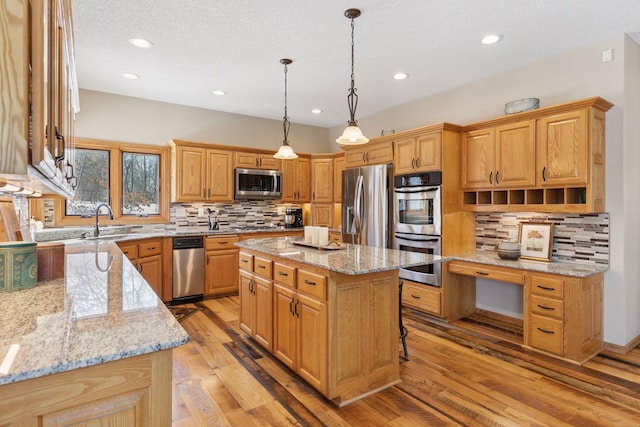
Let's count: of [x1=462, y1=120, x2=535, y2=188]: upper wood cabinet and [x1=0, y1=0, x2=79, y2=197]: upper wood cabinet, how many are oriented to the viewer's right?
1

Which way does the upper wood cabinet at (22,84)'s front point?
to the viewer's right

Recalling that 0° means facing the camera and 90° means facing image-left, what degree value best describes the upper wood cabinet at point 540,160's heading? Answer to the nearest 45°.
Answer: approximately 45°

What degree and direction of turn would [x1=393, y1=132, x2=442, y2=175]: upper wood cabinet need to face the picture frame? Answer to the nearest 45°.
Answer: approximately 135° to its left

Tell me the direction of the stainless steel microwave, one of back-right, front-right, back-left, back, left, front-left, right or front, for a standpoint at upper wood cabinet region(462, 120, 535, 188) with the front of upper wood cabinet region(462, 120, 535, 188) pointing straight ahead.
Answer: front-right
